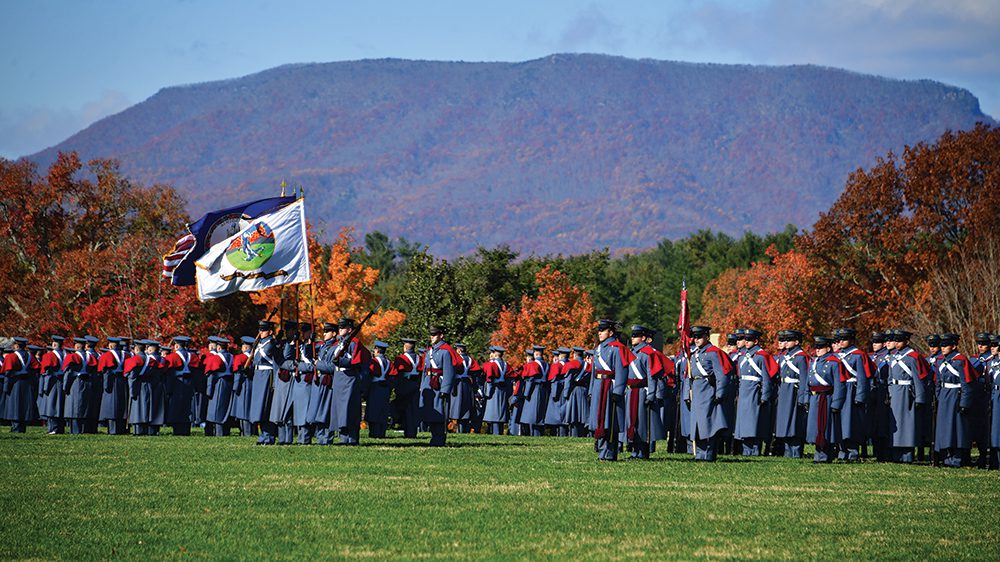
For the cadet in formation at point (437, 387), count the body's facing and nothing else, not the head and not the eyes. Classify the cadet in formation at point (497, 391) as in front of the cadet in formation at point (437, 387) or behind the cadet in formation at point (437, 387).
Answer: behind

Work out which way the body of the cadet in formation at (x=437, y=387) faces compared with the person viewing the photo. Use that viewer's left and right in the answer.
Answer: facing the viewer and to the left of the viewer
